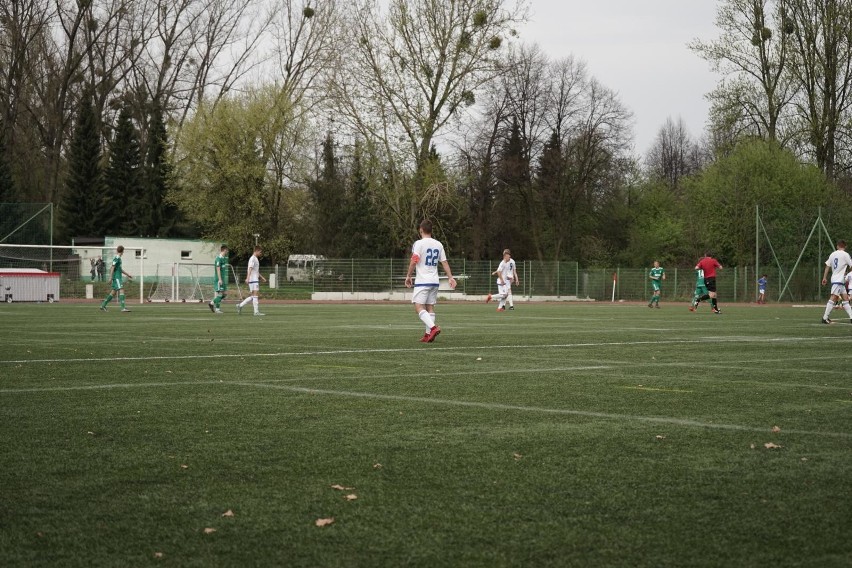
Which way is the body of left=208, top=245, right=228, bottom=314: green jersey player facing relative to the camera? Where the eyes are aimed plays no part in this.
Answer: to the viewer's right

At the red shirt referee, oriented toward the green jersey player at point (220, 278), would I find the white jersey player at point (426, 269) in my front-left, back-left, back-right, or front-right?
front-left

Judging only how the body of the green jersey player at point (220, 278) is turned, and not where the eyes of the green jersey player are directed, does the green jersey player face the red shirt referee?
yes

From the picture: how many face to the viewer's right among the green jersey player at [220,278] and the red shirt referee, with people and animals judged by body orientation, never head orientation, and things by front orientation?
1

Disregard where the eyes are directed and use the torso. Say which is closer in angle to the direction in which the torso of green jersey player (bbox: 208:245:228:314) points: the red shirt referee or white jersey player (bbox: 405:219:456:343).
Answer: the red shirt referee
